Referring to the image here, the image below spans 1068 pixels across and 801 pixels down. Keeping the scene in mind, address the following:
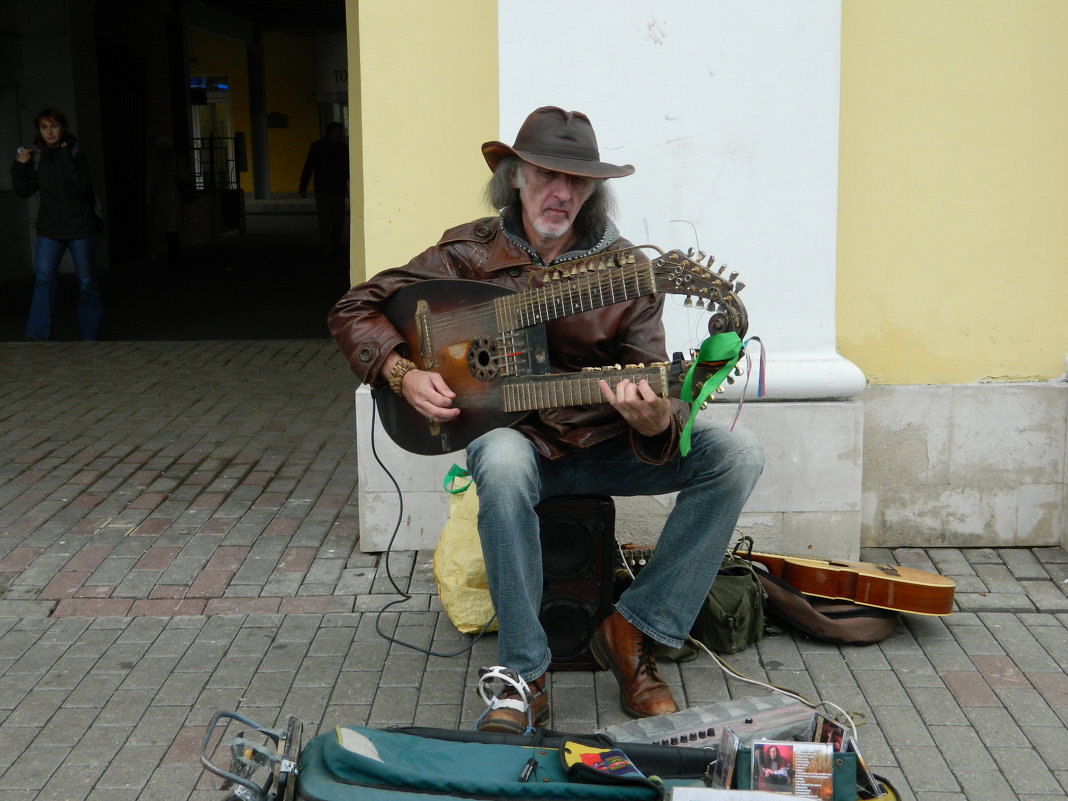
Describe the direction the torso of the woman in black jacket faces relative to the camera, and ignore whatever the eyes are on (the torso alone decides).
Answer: toward the camera

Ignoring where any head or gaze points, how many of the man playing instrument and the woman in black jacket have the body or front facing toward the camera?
2

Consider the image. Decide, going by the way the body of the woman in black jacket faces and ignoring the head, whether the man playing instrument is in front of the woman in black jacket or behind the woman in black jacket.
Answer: in front

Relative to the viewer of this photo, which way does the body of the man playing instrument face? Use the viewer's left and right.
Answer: facing the viewer

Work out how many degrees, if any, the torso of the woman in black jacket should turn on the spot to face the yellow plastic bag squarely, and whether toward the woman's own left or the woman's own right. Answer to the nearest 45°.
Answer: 0° — they already face it

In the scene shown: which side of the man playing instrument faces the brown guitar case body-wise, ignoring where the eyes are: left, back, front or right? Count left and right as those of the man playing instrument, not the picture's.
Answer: left

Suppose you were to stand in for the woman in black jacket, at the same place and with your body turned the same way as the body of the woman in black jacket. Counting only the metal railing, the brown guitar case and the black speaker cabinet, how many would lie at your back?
1

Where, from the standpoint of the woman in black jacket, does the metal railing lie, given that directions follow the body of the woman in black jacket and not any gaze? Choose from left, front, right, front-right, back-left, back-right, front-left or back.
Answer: back

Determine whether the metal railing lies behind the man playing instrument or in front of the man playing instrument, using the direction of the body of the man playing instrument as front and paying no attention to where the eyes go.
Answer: behind
